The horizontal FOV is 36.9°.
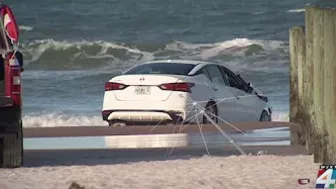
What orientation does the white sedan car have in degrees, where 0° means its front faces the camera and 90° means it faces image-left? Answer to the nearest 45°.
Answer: approximately 225°

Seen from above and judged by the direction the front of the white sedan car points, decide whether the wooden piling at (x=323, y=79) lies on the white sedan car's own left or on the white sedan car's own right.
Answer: on the white sedan car's own right

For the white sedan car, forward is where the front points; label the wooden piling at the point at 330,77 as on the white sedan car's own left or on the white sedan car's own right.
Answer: on the white sedan car's own right

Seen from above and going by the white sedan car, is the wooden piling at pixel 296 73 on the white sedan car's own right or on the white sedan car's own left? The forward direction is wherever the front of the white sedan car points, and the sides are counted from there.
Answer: on the white sedan car's own right

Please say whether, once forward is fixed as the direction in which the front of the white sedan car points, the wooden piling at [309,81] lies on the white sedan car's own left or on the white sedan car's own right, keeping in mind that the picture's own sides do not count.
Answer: on the white sedan car's own right

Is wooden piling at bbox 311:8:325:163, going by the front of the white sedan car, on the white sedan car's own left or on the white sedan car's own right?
on the white sedan car's own right
